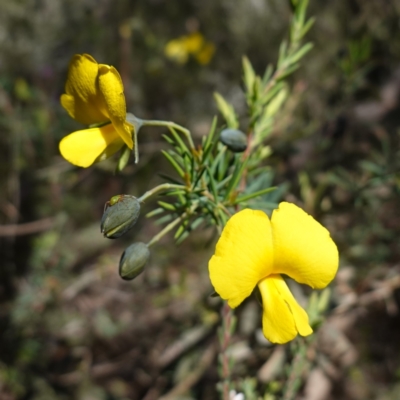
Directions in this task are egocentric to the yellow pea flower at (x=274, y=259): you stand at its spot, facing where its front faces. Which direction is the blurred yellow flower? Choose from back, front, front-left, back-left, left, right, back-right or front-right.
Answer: back

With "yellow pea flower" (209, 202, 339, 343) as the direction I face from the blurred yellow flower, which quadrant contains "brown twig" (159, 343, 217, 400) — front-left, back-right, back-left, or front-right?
front-right

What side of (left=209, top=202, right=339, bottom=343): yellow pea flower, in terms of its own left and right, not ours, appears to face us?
front
